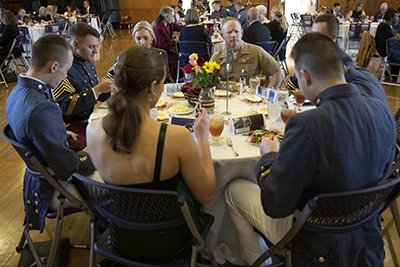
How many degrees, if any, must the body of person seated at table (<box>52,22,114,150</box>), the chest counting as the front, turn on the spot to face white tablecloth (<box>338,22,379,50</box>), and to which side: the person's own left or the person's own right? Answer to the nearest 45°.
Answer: approximately 90° to the person's own left

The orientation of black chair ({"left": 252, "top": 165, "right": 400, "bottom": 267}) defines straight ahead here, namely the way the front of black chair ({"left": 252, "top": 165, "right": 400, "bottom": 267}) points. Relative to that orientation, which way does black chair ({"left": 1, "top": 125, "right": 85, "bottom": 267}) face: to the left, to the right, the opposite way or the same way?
to the right

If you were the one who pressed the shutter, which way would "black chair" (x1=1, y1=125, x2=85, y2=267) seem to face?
facing to the right of the viewer

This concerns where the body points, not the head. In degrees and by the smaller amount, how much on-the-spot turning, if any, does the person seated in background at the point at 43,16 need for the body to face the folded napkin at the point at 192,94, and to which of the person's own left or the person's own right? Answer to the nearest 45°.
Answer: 0° — they already face it

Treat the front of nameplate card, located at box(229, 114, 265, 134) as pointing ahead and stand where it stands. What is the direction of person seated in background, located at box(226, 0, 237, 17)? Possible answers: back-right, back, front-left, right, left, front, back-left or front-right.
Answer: back

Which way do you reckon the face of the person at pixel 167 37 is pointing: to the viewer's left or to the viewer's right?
to the viewer's right

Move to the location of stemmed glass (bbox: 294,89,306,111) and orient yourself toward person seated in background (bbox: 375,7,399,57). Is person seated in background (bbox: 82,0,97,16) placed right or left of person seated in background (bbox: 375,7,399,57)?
left

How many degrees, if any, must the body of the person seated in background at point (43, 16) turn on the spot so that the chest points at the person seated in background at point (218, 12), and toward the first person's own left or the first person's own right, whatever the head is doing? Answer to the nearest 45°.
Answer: approximately 90° to the first person's own left
